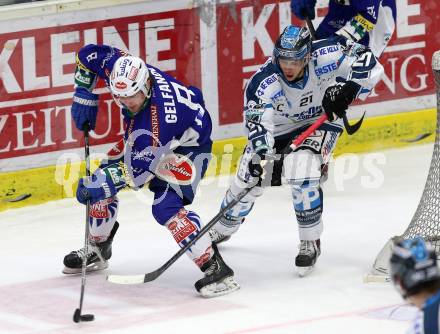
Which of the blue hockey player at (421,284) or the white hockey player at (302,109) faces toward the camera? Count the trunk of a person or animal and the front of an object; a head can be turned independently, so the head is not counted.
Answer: the white hockey player

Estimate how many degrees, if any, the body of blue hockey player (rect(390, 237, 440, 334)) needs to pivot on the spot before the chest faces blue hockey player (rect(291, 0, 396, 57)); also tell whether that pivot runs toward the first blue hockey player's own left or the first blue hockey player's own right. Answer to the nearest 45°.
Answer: approximately 45° to the first blue hockey player's own right

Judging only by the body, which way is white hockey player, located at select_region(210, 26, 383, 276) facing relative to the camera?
toward the camera

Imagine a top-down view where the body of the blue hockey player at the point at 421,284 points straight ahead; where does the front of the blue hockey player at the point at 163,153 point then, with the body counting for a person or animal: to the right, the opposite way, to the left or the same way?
to the left

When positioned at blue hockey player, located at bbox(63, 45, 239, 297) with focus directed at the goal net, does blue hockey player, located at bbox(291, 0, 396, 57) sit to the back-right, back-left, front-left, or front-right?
front-left

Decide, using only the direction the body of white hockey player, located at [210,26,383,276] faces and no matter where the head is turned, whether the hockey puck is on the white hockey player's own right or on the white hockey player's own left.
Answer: on the white hockey player's own right

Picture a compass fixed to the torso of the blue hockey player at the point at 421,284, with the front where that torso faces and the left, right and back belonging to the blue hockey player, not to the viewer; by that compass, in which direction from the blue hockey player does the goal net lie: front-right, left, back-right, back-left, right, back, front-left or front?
front-right

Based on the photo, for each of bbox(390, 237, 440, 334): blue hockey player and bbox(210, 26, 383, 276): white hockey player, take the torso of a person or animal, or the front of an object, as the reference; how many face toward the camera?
1

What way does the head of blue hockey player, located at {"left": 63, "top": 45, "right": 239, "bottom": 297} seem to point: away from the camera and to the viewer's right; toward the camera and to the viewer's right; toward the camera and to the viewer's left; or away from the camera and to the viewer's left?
toward the camera and to the viewer's left
